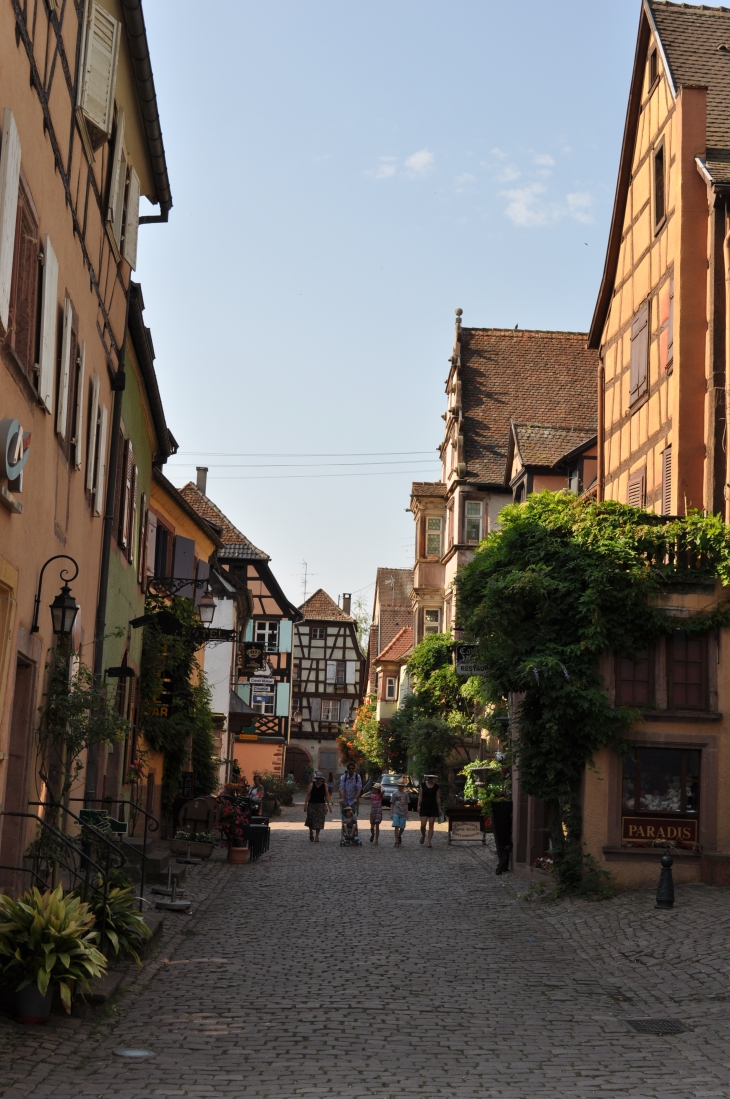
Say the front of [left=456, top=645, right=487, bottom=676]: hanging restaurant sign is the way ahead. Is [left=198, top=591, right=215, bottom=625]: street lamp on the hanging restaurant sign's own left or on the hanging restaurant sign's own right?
on the hanging restaurant sign's own right

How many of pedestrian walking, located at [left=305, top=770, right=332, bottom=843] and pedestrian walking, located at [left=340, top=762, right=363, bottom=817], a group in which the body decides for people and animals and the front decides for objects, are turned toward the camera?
2

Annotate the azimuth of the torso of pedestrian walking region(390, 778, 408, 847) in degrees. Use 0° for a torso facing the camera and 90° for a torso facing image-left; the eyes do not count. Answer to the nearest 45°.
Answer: approximately 0°

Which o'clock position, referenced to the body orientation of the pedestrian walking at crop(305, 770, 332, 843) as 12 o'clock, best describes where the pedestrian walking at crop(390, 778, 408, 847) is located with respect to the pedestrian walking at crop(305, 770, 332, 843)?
the pedestrian walking at crop(390, 778, 408, 847) is roughly at 10 o'clock from the pedestrian walking at crop(305, 770, 332, 843).

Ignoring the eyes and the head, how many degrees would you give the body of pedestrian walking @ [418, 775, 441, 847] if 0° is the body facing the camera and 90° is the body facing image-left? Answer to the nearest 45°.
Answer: approximately 0°

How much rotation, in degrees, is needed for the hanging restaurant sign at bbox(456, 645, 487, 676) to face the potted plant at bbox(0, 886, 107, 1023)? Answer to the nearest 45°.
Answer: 0° — it already faces it
